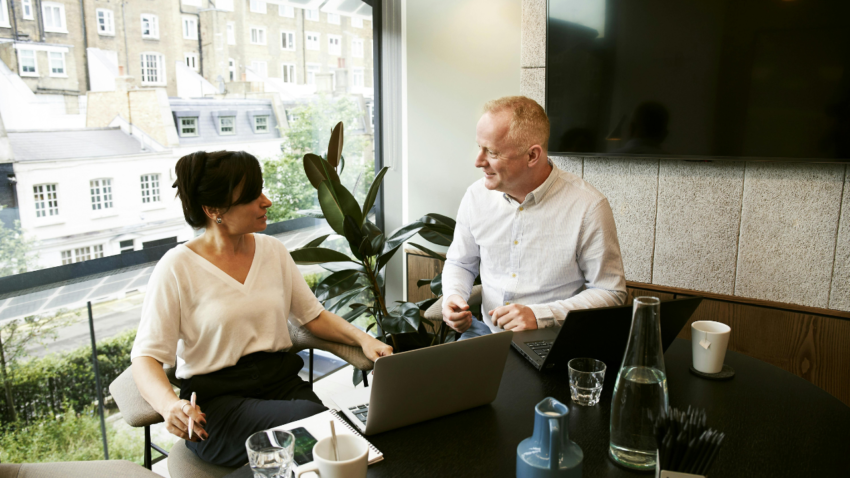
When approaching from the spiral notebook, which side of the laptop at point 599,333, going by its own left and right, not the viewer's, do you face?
left

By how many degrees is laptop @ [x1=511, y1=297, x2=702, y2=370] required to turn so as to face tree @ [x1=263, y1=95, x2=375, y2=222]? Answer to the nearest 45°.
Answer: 0° — it already faces it

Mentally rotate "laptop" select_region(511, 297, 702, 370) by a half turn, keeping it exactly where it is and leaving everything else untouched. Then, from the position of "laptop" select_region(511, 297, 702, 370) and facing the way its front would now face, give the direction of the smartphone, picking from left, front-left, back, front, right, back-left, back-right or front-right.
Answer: right

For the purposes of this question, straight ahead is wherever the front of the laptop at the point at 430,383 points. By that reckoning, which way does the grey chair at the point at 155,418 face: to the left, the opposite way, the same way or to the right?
the opposite way

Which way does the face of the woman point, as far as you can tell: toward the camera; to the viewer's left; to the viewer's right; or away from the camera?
to the viewer's right

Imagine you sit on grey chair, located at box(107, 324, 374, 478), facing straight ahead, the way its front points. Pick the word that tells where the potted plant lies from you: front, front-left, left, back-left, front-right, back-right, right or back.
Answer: left

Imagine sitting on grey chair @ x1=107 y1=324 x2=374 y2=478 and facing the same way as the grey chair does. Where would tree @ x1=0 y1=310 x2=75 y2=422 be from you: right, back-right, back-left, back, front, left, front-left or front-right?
back

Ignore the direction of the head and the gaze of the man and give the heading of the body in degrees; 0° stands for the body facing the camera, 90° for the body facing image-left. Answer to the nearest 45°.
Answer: approximately 45°

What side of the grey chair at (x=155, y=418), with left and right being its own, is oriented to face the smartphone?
front

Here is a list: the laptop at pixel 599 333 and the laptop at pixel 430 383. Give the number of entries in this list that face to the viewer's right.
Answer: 0

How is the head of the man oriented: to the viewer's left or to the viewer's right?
to the viewer's left

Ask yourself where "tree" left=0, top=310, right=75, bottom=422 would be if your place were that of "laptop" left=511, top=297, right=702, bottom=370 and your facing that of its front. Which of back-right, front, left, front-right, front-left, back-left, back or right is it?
front-left
